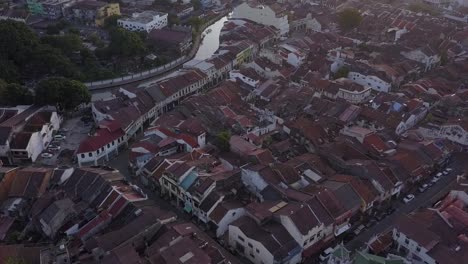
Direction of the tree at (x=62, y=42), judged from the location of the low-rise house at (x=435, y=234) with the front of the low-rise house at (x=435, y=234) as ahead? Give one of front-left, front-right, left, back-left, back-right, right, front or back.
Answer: front-right
